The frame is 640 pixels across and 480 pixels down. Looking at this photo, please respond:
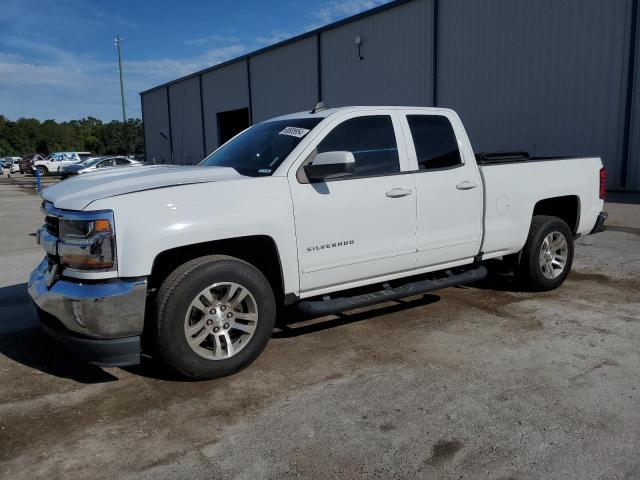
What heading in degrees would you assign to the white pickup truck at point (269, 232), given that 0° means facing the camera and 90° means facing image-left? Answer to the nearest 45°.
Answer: approximately 45°

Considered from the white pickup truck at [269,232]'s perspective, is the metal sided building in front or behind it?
behind

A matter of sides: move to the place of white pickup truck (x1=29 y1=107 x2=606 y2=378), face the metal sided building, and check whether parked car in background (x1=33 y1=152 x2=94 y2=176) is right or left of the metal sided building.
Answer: left

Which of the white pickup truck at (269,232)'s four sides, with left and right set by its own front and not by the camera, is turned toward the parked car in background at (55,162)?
right

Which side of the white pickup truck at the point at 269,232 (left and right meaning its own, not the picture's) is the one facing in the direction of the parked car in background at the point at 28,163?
right

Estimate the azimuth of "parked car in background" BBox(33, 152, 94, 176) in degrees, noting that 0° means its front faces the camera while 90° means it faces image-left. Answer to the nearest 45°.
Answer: approximately 45°

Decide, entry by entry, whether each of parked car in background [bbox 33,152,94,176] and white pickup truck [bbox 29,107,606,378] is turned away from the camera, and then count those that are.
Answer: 0
